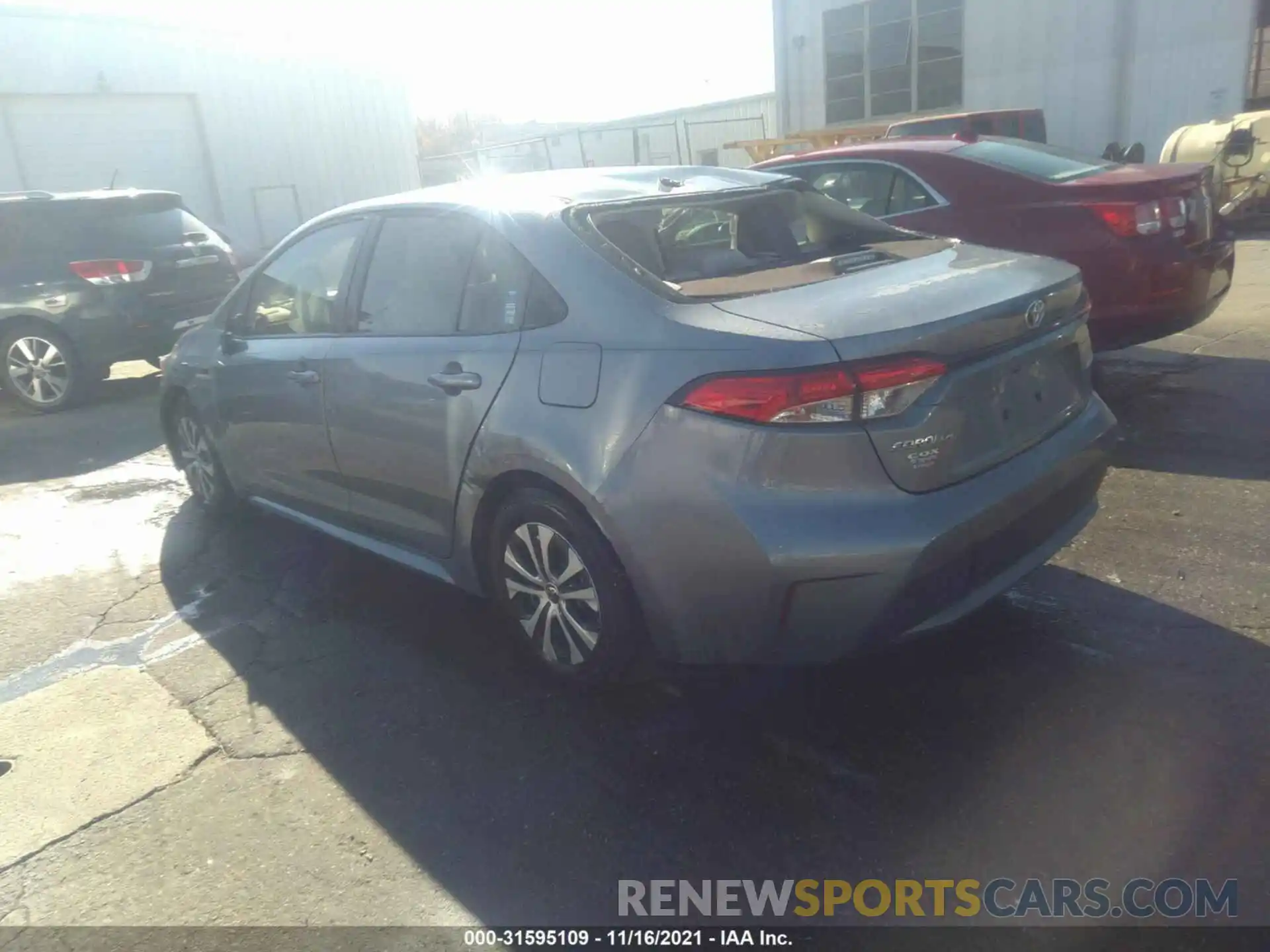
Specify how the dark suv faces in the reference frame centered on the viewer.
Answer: facing away from the viewer and to the left of the viewer

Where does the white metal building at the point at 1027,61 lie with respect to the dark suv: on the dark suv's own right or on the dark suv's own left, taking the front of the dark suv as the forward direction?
on the dark suv's own right

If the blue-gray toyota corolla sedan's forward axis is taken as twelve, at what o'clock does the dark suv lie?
The dark suv is roughly at 12 o'clock from the blue-gray toyota corolla sedan.

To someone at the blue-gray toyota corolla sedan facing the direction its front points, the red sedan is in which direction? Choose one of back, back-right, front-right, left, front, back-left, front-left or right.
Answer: right

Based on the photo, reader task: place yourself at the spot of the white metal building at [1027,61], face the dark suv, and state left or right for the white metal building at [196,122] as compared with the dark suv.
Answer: right

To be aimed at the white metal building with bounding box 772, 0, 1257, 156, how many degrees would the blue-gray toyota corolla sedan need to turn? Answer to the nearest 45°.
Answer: approximately 90° to its right

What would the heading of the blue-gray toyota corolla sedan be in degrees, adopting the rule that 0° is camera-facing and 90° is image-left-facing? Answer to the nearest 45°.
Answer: approximately 135°

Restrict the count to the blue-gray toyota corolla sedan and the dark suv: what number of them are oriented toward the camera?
0

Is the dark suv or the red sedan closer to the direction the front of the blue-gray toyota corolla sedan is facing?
the dark suv
